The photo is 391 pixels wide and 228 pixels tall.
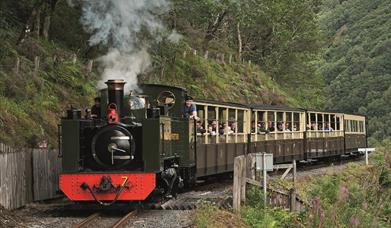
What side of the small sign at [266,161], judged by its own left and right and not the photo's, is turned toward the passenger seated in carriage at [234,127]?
front

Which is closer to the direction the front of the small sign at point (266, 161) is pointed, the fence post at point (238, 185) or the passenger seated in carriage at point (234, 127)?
the fence post

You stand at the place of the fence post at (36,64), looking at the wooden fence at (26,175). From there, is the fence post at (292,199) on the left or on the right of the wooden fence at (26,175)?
left

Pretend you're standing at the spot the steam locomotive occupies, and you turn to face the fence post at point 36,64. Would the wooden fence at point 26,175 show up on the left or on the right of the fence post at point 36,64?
left

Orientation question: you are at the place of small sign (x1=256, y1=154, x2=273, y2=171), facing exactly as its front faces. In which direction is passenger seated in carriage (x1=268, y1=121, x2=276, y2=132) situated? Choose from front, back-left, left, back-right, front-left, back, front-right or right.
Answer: front
